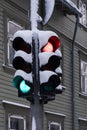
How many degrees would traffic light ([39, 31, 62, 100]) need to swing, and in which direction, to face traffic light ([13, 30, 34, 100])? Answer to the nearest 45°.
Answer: approximately 135° to its right

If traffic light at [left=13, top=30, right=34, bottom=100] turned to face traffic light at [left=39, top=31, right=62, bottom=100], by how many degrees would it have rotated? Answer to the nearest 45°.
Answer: approximately 135° to its left

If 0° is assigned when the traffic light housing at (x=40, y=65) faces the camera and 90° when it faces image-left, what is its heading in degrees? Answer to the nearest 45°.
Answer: approximately 0°

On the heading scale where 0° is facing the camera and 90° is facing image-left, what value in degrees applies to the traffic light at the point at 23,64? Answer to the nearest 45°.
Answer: approximately 45°

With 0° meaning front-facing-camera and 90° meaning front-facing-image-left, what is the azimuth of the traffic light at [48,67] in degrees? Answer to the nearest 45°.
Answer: approximately 315°
